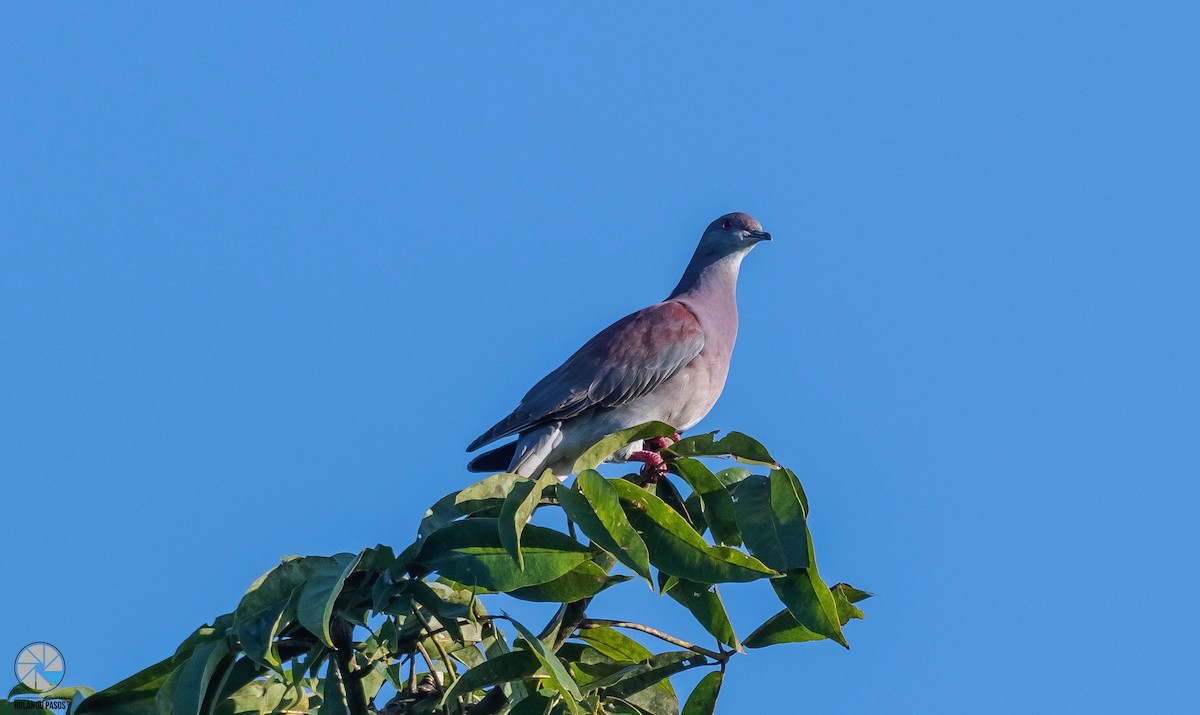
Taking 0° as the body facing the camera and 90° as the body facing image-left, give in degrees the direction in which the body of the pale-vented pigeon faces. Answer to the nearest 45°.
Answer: approximately 270°
